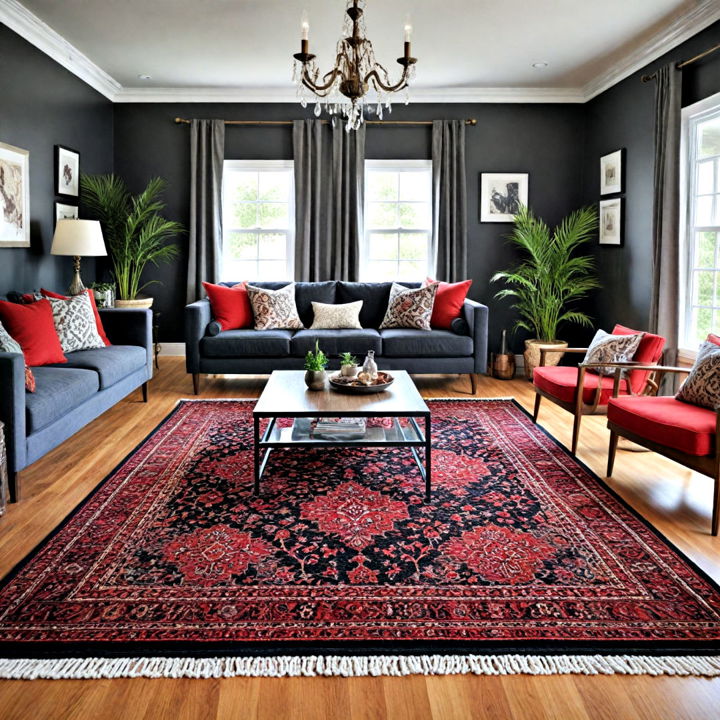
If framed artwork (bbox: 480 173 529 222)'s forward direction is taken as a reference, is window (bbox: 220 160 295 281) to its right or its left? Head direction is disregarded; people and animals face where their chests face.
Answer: on its right

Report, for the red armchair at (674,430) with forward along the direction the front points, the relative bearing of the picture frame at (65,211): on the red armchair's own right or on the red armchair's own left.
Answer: on the red armchair's own right

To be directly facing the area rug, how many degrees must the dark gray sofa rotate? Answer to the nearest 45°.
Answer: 0° — it already faces it

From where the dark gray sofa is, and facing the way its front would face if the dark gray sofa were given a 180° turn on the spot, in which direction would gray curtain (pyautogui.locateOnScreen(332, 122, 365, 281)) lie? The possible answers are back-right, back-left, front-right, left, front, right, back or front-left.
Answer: front

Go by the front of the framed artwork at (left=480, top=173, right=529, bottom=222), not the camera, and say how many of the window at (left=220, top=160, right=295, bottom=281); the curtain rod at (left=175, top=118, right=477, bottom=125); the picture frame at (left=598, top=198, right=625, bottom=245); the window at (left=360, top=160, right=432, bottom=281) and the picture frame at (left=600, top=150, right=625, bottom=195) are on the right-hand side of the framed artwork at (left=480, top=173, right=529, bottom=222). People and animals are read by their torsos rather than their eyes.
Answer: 3

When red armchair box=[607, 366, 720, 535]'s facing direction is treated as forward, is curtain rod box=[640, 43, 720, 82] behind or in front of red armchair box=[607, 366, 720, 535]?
behind

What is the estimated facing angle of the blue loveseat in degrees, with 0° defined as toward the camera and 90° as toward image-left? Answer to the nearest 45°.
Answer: approximately 315°

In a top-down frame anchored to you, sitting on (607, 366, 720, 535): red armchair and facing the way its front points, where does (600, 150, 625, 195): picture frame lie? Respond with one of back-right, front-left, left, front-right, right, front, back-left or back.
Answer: back-right

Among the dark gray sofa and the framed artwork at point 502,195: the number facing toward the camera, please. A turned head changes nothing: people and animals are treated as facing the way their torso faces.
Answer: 2
